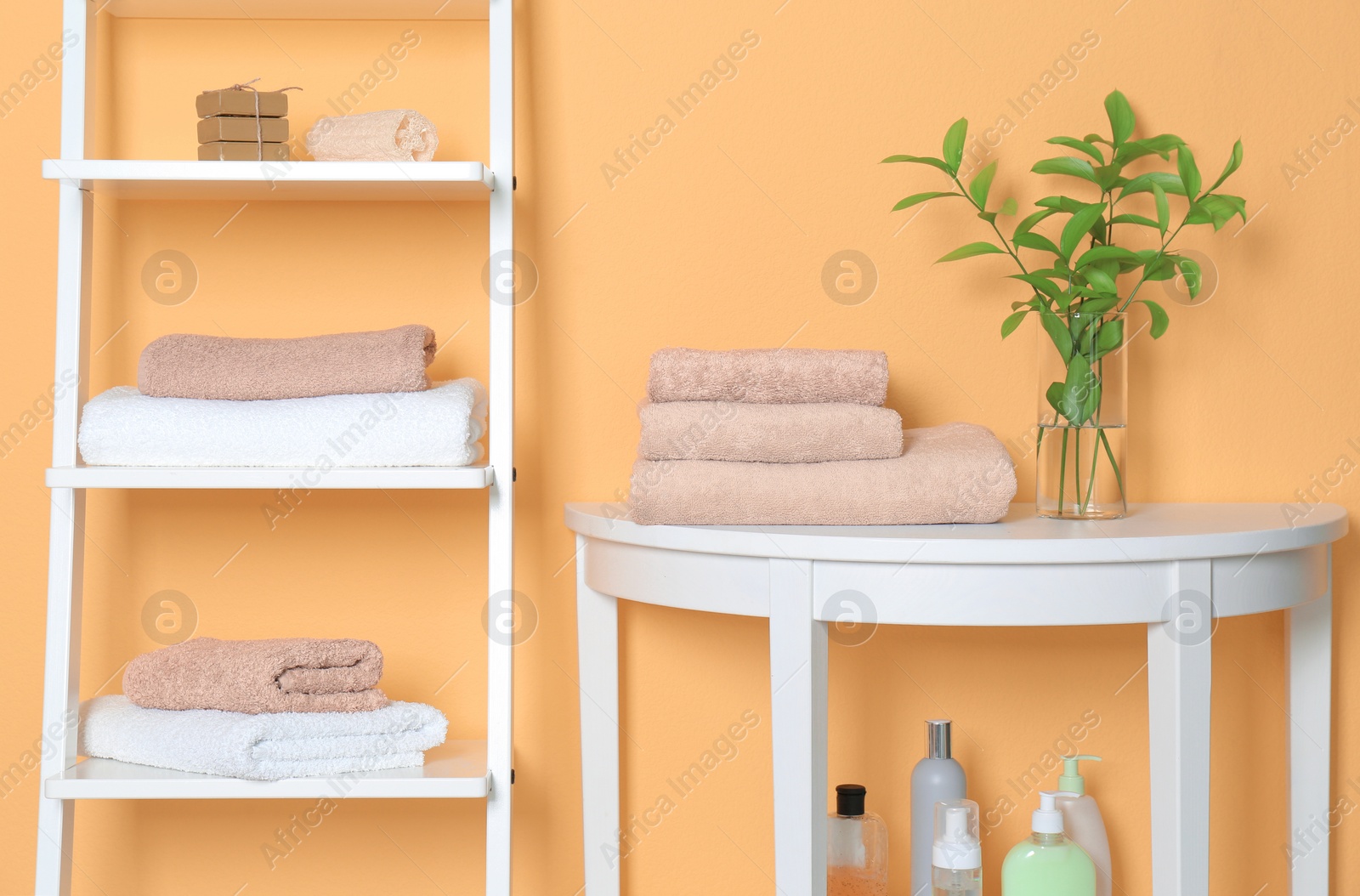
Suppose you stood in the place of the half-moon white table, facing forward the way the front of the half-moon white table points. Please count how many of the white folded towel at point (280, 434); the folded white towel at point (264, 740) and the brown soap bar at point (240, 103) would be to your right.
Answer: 3

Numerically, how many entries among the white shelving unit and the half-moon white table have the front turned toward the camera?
2

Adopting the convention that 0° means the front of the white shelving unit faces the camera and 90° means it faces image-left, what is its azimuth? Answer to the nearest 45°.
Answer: approximately 0°

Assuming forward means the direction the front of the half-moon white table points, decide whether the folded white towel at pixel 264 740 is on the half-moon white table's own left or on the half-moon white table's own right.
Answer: on the half-moon white table's own right

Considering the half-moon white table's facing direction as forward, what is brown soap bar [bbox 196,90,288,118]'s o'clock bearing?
The brown soap bar is roughly at 3 o'clock from the half-moon white table.

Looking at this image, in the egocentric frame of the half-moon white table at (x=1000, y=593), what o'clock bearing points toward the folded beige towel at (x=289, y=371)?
The folded beige towel is roughly at 3 o'clock from the half-moon white table.

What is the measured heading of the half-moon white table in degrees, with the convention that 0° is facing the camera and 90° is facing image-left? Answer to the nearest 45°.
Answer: approximately 0°

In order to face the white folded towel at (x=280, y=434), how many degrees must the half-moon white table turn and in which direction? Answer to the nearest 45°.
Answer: approximately 90° to its right

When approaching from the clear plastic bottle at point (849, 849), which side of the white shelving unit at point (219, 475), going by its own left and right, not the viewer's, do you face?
left
